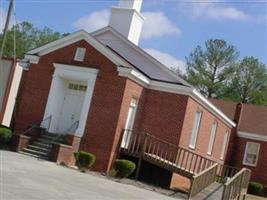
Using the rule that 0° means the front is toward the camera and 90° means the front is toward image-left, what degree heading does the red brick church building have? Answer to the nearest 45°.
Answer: approximately 45°

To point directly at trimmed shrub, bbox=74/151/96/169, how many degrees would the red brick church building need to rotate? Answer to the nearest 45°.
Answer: approximately 45° to its left

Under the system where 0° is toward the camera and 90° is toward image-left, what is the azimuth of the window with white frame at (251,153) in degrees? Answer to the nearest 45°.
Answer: approximately 0°

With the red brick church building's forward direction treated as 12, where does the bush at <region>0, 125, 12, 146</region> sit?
The bush is roughly at 1 o'clock from the red brick church building.
